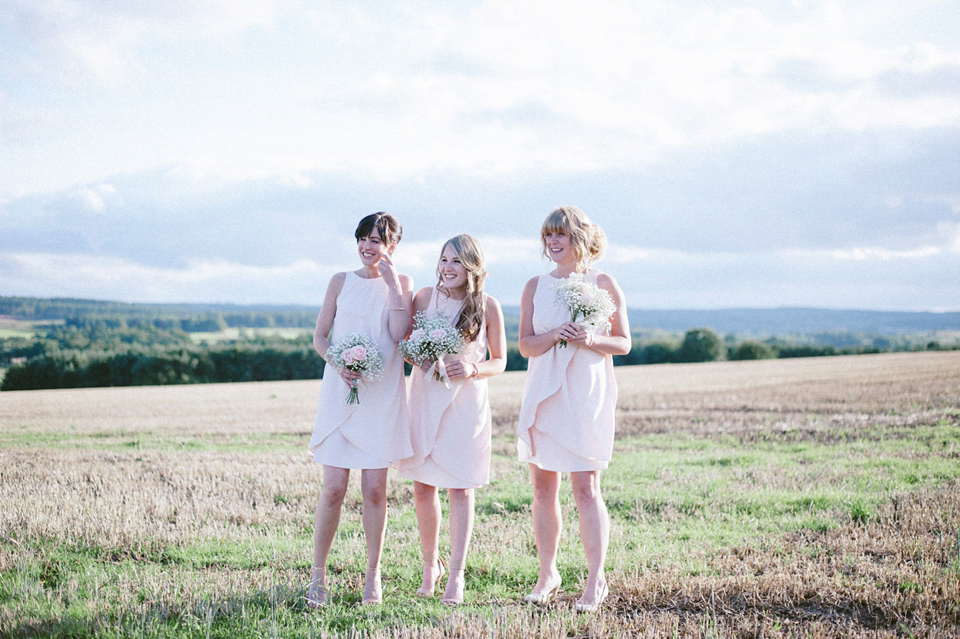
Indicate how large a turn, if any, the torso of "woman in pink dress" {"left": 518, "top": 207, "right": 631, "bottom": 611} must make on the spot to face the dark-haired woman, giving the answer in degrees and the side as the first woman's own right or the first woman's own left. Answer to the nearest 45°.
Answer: approximately 45° to the first woman's own right

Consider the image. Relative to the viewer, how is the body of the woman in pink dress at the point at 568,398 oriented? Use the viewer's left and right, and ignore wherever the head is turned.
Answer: facing the viewer and to the left of the viewer

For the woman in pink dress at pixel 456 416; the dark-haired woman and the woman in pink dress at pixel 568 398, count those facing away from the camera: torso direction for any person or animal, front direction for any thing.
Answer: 0

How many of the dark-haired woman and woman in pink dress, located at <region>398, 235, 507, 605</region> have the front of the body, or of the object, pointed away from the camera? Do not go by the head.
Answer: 0

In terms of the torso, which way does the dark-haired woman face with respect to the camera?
toward the camera
